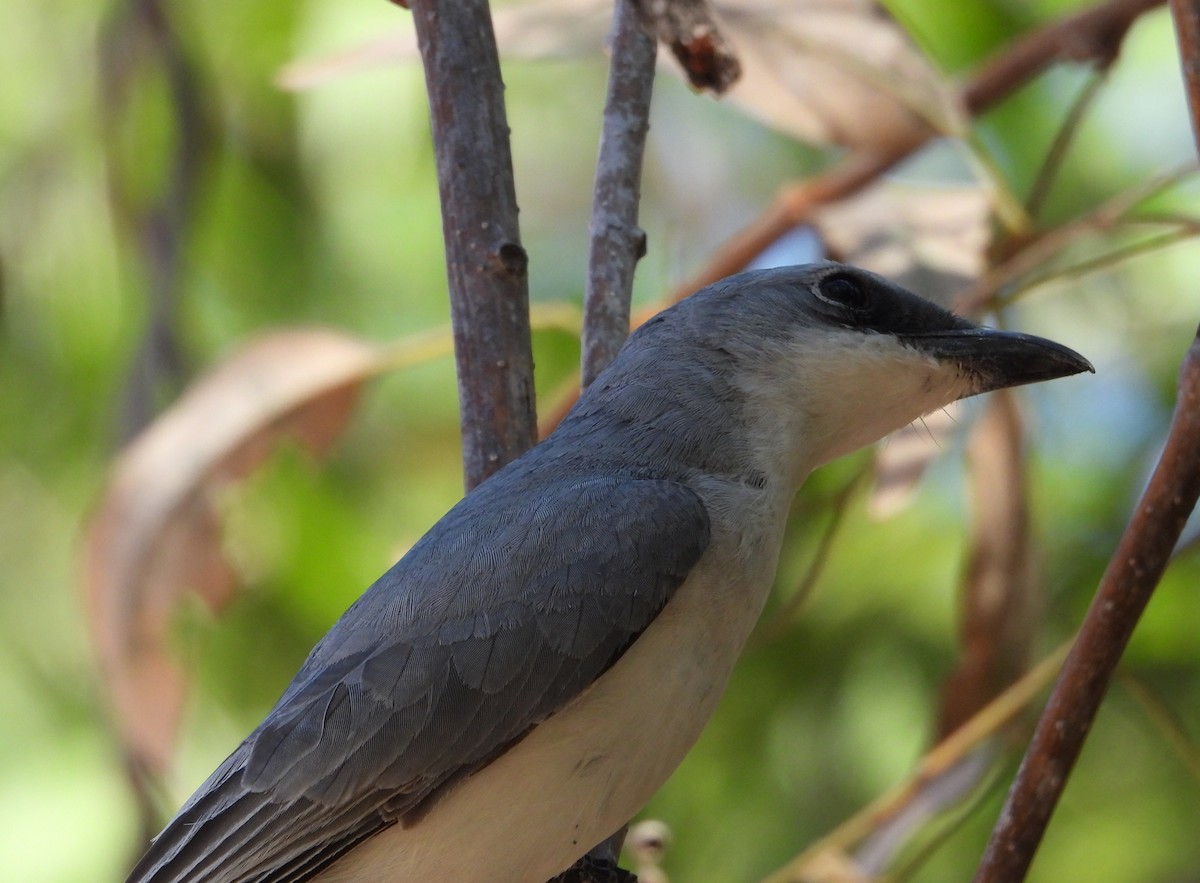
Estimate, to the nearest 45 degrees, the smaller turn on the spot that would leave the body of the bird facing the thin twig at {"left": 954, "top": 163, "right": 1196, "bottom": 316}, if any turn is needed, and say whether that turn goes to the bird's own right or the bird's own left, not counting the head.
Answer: approximately 45° to the bird's own left

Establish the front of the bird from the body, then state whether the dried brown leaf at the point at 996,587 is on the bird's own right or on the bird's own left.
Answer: on the bird's own left

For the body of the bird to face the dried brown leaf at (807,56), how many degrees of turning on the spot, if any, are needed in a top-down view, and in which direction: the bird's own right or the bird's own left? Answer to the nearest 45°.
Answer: approximately 45° to the bird's own left

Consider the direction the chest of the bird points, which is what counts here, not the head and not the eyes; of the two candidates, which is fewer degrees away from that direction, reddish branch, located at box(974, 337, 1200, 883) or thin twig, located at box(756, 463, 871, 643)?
the reddish branch

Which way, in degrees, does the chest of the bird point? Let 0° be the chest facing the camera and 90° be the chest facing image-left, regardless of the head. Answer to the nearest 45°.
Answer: approximately 270°

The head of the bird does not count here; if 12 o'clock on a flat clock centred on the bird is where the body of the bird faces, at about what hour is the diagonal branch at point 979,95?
The diagonal branch is roughly at 11 o'clock from the bird.
